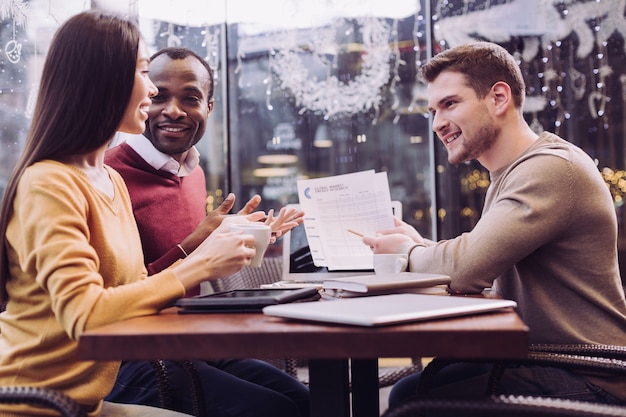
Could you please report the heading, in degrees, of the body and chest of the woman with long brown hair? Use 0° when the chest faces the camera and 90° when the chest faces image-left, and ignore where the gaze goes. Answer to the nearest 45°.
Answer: approximately 270°

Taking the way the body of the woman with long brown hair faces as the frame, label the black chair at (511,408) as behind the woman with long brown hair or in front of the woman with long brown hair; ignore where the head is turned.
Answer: in front

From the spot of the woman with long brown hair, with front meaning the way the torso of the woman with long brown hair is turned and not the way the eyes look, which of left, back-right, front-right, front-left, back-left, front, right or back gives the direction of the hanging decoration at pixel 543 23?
front-left

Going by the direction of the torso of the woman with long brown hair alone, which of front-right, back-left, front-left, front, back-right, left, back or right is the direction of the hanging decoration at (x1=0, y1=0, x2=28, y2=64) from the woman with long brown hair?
left

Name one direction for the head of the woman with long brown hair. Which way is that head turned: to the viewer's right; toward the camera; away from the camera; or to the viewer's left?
to the viewer's right

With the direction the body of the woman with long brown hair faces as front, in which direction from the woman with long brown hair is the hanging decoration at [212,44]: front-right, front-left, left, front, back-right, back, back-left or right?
left

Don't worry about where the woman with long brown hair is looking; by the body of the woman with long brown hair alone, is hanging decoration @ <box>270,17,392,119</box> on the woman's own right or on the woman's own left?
on the woman's own left

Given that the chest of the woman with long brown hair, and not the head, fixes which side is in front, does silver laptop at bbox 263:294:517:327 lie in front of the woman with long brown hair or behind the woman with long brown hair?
in front
